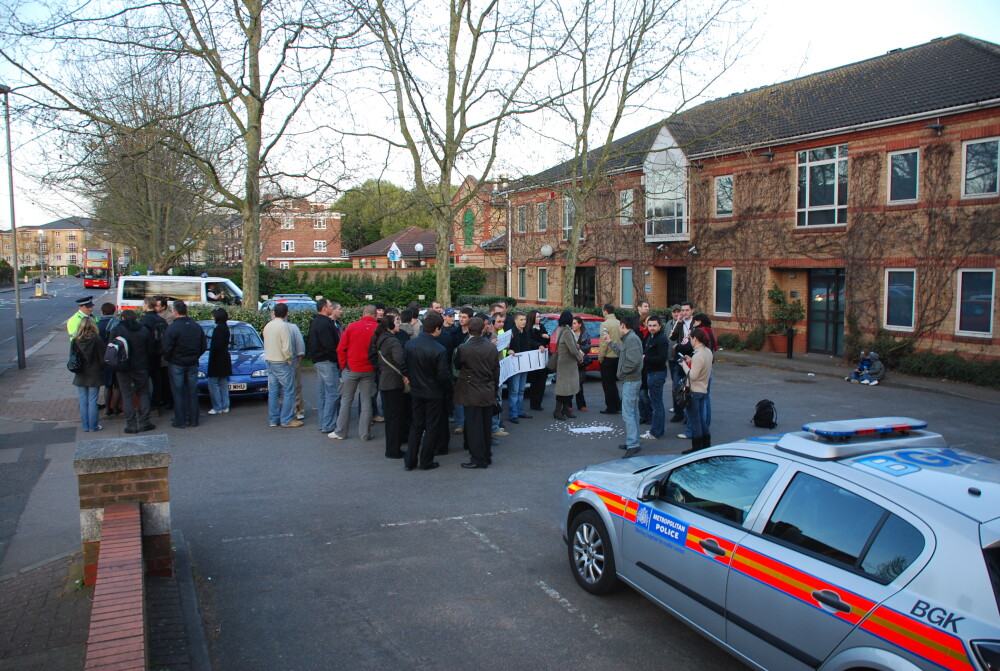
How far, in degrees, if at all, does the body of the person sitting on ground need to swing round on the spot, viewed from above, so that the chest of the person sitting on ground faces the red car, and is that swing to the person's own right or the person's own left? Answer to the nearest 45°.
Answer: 0° — they already face it

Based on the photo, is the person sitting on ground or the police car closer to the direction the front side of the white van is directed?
the person sitting on ground

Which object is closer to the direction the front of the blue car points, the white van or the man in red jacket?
the man in red jacket

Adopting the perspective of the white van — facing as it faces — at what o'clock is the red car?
The red car is roughly at 2 o'clock from the white van.

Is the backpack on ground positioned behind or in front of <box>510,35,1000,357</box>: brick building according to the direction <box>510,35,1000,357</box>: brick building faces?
in front

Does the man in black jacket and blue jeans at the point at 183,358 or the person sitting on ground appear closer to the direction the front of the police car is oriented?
the man in black jacket and blue jeans

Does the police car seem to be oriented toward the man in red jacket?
yes

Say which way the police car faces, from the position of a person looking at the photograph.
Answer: facing away from the viewer and to the left of the viewer

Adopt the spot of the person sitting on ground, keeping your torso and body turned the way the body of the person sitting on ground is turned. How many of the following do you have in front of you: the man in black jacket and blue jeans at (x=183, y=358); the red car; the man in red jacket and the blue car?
4

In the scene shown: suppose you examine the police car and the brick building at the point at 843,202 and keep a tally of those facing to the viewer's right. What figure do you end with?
0

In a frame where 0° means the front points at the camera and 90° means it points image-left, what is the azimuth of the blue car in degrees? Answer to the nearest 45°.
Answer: approximately 315°

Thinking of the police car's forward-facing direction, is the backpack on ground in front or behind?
in front

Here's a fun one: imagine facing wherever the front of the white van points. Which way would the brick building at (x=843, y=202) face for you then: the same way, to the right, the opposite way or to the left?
the opposite way

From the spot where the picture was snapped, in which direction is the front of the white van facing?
facing to the right of the viewer
